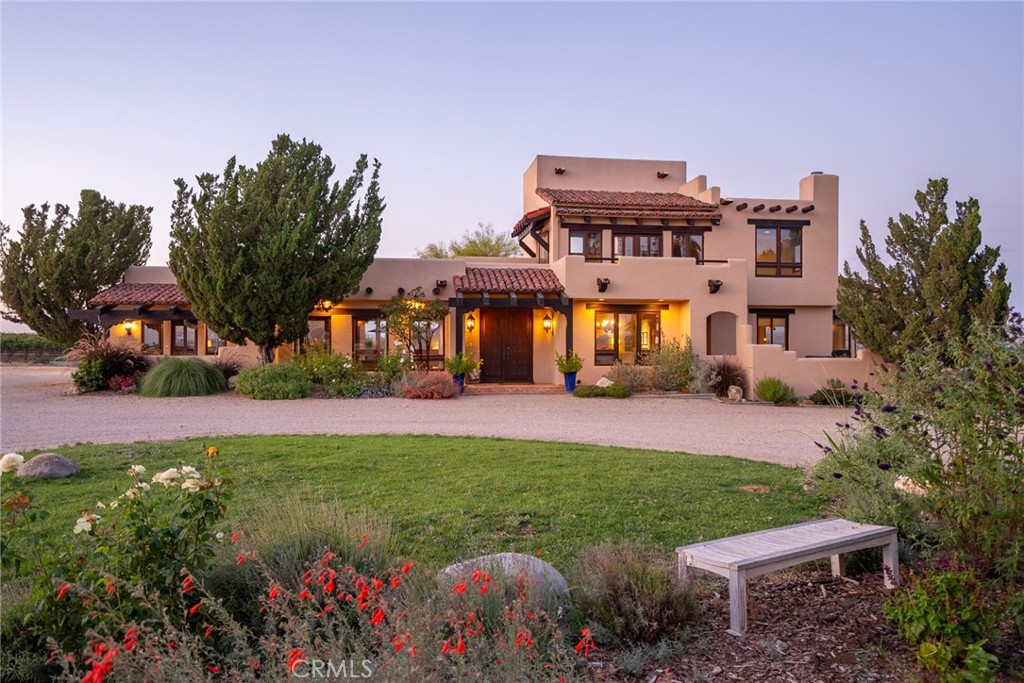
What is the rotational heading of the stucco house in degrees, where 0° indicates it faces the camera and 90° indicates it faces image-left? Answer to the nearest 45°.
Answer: approximately 0°

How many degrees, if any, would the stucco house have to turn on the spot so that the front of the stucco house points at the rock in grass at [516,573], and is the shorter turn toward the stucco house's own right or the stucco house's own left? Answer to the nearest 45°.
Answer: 0° — it already faces it

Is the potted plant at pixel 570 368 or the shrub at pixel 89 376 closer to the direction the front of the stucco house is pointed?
the potted plant

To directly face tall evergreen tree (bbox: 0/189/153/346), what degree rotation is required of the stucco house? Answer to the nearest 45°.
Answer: approximately 90° to its right

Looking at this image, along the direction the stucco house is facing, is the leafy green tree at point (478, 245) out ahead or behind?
behind

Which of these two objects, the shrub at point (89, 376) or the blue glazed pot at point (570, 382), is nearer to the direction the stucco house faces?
the blue glazed pot

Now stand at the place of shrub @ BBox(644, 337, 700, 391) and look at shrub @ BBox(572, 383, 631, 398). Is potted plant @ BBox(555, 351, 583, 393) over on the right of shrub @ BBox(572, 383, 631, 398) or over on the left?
right

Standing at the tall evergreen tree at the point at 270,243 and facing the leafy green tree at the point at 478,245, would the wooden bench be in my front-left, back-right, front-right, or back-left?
back-right

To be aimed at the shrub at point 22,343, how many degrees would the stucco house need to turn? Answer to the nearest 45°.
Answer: approximately 135° to its right

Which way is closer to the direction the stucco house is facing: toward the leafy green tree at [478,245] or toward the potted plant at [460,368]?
the potted plant
